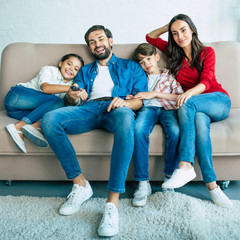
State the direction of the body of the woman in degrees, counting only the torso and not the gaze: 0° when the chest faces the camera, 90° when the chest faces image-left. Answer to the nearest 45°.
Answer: approximately 45°

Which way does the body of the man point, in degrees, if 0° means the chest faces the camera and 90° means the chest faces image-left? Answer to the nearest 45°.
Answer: approximately 0°
